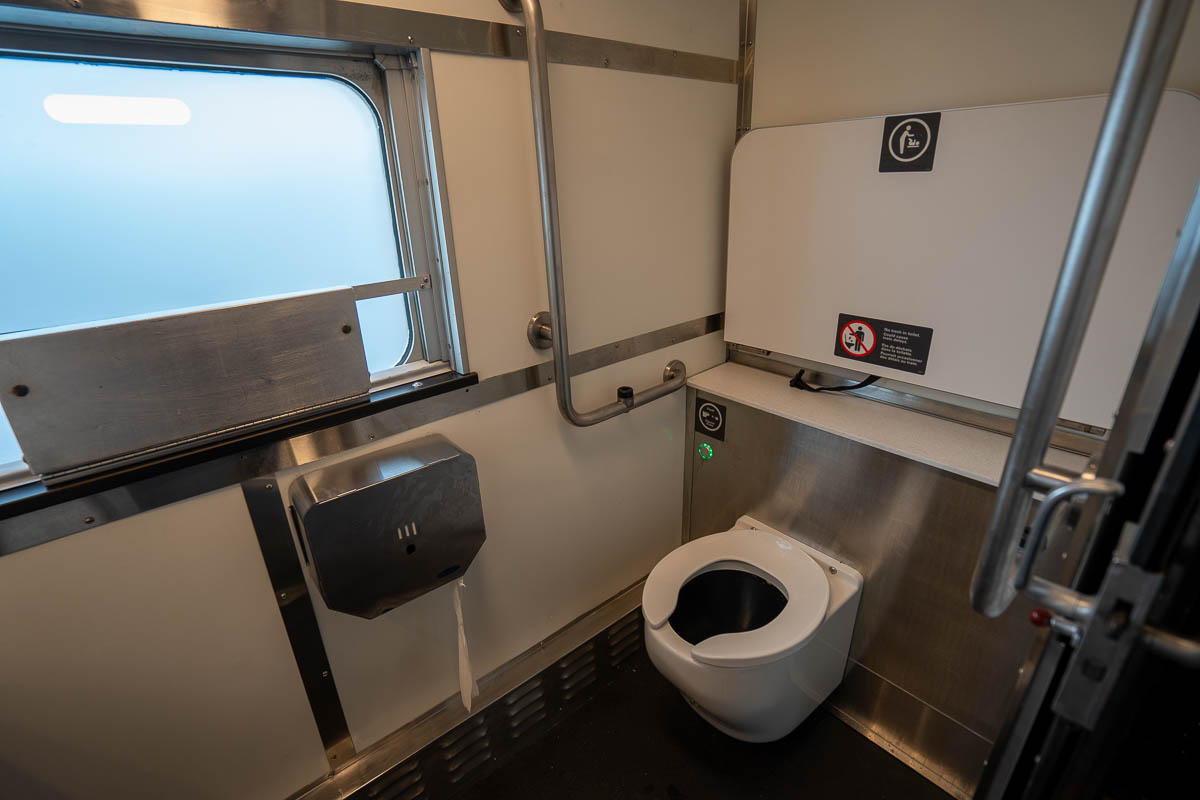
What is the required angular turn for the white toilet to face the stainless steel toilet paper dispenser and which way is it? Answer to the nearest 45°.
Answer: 0° — it already faces it

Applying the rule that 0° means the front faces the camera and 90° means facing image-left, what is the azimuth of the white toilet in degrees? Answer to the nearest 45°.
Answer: approximately 45°

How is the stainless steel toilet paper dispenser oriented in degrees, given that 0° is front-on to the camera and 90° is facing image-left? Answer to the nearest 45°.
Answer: approximately 315°

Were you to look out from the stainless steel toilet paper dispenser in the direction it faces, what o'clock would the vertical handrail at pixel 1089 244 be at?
The vertical handrail is roughly at 12 o'clock from the stainless steel toilet paper dispenser.

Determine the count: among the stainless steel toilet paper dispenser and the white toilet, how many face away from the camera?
0

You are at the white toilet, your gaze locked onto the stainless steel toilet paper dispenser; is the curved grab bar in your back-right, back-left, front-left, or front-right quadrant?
front-right
